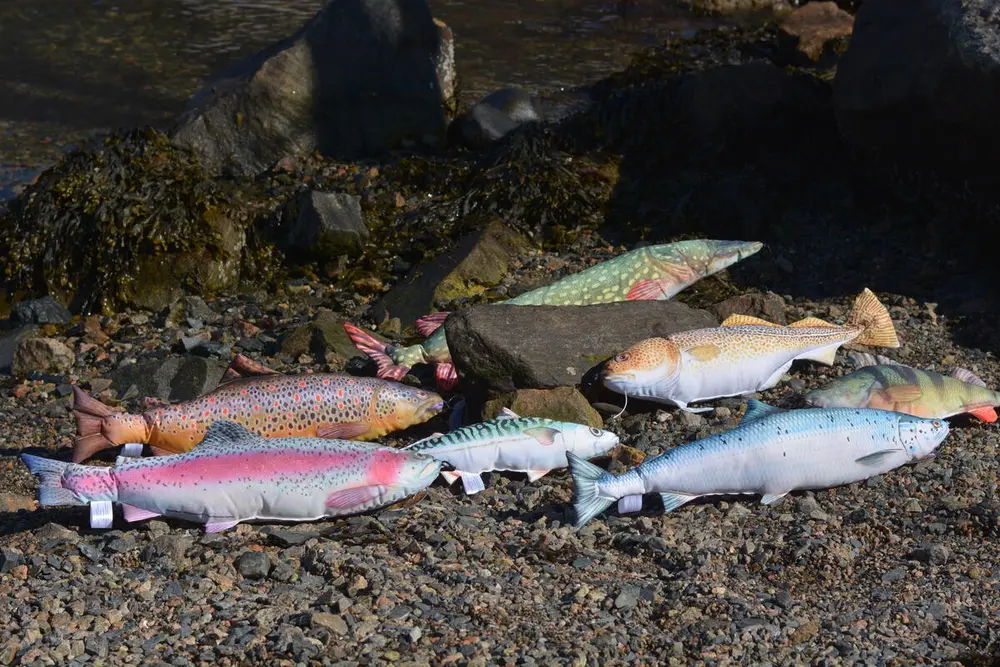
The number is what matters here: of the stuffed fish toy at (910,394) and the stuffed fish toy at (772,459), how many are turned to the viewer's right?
1

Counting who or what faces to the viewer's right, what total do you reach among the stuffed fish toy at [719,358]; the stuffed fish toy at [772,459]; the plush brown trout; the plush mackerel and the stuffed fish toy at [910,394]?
3

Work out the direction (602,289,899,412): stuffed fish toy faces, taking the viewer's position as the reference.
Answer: facing to the left of the viewer

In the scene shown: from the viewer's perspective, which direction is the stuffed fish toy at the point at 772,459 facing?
to the viewer's right

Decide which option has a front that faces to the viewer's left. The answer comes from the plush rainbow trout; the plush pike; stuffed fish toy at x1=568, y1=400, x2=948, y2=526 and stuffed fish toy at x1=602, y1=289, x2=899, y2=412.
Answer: stuffed fish toy at x1=602, y1=289, x2=899, y2=412

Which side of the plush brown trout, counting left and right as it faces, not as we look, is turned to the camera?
right

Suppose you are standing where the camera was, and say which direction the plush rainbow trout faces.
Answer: facing to the right of the viewer

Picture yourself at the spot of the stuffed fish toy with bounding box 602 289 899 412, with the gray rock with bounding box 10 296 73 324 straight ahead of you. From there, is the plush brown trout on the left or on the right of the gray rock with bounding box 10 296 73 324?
left

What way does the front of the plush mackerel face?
to the viewer's right

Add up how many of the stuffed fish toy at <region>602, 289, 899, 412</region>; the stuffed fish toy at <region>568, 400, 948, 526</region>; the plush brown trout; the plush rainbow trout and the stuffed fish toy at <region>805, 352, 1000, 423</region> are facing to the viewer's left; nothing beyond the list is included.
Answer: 2

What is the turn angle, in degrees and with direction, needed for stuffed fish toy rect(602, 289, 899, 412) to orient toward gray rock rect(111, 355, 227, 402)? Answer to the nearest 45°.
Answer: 0° — it already faces it

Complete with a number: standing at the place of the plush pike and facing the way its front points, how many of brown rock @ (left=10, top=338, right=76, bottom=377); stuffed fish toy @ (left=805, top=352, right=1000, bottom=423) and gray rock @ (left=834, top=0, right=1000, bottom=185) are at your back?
1

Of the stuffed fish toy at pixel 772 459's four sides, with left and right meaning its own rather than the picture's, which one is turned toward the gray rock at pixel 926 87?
left

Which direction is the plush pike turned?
to the viewer's right

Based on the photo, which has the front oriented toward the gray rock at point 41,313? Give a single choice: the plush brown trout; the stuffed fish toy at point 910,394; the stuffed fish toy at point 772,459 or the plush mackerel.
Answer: the stuffed fish toy at point 910,394
